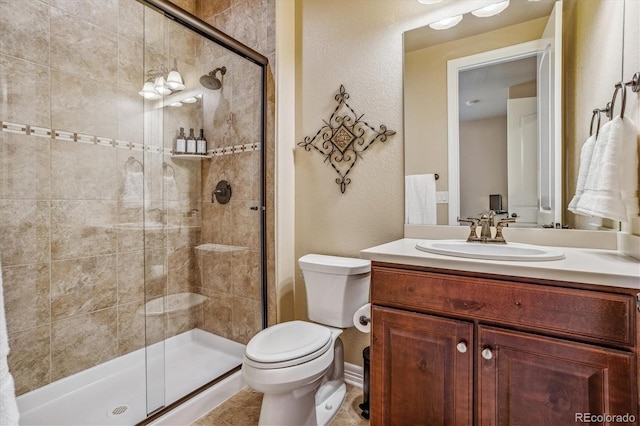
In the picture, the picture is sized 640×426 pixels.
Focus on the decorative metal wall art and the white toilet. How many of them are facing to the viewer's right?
0

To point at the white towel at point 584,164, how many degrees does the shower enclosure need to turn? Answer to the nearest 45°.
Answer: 0° — it already faces it

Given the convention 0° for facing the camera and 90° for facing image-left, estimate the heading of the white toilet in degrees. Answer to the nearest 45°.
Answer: approximately 45°

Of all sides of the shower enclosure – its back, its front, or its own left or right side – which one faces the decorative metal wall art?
front

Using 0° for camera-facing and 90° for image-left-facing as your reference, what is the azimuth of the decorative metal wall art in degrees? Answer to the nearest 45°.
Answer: approximately 45°

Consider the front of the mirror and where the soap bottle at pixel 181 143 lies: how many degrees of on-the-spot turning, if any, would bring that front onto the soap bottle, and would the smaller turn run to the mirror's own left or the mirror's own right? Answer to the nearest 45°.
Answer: approximately 90° to the mirror's own right

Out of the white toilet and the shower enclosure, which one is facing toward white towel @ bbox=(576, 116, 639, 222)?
the shower enclosure

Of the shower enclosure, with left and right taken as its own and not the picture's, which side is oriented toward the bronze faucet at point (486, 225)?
front

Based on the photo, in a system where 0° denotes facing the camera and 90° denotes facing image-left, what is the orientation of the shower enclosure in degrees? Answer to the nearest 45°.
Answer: approximately 315°

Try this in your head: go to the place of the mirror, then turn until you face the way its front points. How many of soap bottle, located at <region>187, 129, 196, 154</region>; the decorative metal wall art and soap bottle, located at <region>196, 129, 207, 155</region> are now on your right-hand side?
3

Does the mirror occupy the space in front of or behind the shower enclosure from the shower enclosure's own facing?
in front

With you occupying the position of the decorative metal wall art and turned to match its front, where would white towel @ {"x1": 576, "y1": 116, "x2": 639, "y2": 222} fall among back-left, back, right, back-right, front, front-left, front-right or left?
left

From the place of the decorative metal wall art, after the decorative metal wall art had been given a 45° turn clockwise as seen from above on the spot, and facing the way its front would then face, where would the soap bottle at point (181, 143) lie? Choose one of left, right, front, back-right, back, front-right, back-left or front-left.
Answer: front

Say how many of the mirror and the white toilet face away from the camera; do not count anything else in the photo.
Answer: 0
